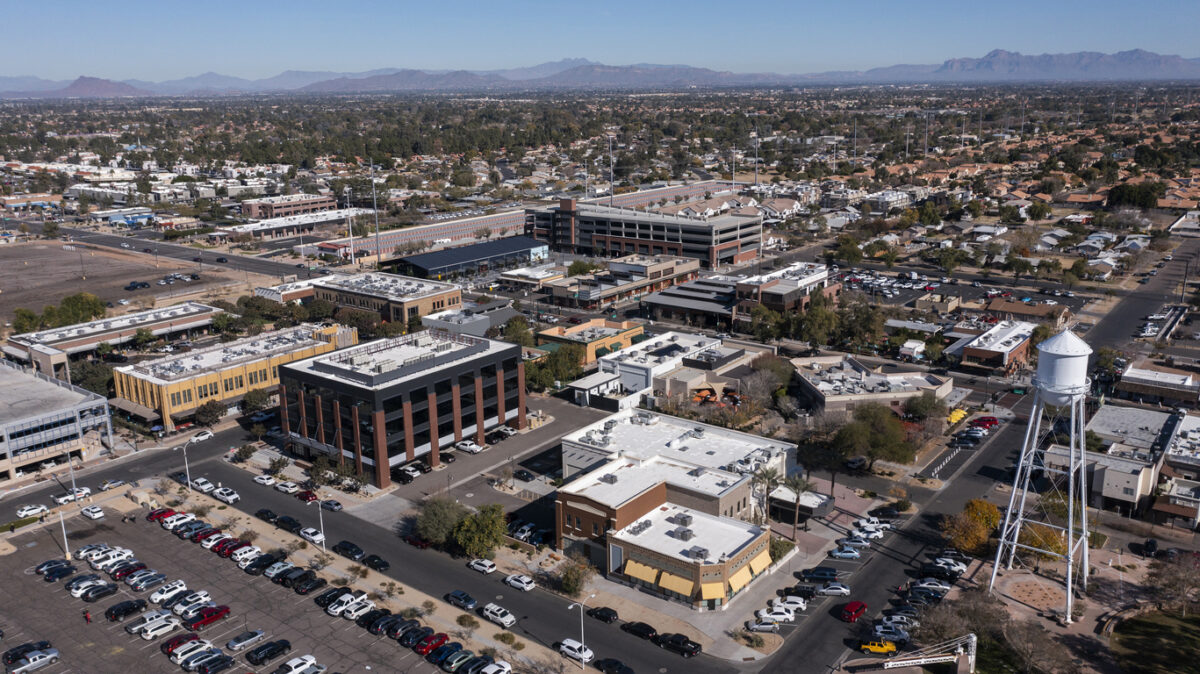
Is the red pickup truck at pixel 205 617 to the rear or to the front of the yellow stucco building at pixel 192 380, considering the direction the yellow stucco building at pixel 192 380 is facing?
to the front

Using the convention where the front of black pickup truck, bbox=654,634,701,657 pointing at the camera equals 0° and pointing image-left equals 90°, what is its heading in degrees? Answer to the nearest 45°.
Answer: approximately 135°

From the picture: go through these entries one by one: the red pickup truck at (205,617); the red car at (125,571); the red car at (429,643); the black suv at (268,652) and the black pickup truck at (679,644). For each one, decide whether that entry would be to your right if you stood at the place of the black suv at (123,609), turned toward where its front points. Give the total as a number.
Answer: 4

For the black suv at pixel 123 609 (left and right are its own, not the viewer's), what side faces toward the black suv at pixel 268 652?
right

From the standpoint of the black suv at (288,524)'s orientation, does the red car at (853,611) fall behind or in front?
in front

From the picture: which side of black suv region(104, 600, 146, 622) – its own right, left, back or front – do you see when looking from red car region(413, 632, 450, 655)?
right

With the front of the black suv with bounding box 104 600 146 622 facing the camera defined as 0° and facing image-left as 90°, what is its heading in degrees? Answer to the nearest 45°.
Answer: approximately 225°
